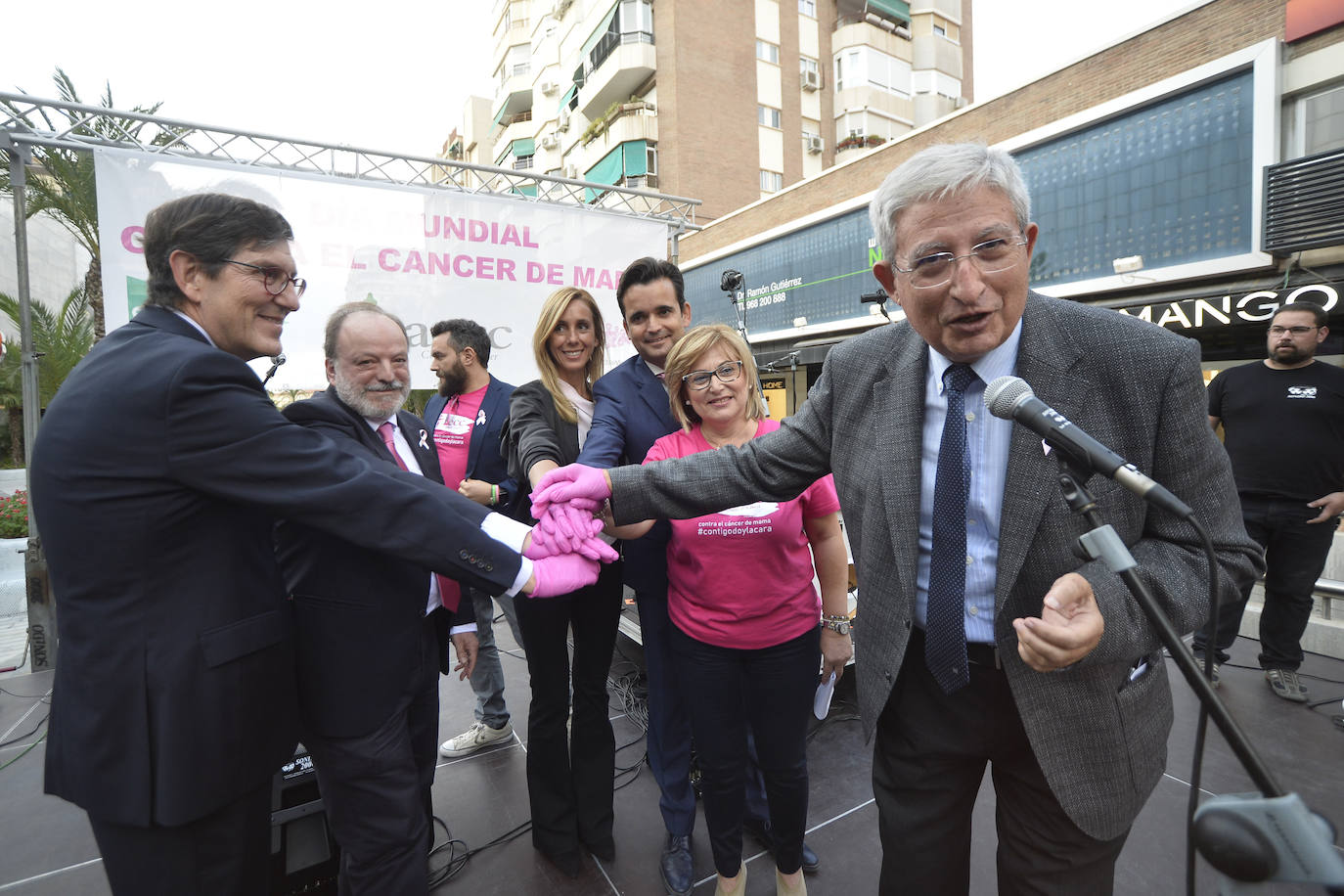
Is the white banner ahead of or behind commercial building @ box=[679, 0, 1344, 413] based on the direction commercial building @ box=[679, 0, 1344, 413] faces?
ahead

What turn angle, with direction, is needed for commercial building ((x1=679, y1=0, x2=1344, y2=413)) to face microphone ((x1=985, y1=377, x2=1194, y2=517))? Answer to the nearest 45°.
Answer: approximately 45° to its left

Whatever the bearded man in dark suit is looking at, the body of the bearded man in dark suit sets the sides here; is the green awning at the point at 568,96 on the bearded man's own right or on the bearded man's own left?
on the bearded man's own left

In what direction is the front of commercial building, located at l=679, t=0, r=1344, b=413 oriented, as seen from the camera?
facing the viewer and to the left of the viewer

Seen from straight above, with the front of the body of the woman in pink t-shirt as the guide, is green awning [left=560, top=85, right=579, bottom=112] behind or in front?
behind

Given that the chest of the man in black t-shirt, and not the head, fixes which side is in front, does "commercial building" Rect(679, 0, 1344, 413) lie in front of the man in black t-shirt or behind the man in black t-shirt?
behind

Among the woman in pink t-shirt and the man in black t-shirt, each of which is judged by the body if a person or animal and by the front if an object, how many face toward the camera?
2

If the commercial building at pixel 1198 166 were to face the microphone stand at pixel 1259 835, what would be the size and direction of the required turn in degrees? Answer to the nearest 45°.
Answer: approximately 45° to its left

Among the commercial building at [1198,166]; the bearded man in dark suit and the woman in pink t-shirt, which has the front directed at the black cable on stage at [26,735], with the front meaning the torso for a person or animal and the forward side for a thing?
the commercial building

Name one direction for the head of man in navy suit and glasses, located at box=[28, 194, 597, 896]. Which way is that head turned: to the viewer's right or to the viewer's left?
to the viewer's right

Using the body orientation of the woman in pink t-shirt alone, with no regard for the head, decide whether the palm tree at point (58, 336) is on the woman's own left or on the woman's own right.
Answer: on the woman's own right
